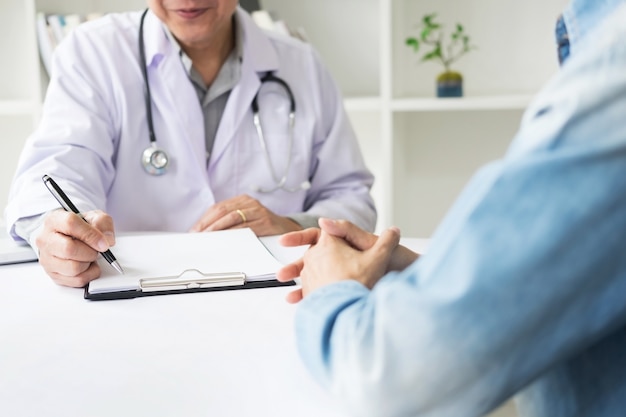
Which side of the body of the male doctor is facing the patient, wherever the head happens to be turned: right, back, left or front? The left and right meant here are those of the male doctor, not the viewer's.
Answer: front

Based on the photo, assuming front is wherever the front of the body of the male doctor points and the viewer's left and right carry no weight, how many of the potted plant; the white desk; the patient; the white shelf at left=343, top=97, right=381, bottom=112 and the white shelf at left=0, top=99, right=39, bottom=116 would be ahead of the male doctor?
2

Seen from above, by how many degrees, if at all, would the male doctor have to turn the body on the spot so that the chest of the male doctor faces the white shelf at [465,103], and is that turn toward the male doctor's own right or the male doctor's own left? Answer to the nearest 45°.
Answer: approximately 135° to the male doctor's own left

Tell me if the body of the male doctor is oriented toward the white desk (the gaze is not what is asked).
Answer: yes

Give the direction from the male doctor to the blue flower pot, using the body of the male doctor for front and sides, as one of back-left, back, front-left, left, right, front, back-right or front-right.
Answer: back-left

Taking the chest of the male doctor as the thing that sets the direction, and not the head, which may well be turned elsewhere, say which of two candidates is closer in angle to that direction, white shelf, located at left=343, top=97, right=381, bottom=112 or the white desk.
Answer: the white desk

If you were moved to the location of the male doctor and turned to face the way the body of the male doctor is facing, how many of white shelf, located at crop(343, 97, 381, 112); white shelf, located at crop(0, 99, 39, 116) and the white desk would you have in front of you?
1

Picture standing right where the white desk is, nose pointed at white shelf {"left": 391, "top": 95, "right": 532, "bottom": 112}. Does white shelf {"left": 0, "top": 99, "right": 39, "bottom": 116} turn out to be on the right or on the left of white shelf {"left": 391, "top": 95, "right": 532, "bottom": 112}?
left

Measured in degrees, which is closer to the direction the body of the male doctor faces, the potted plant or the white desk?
the white desk

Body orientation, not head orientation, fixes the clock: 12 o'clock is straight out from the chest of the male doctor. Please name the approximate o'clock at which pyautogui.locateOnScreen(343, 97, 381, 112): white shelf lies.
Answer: The white shelf is roughly at 7 o'clock from the male doctor.

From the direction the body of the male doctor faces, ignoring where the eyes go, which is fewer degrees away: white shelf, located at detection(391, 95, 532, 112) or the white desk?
the white desk

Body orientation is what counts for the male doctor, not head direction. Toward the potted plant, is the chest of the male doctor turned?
no

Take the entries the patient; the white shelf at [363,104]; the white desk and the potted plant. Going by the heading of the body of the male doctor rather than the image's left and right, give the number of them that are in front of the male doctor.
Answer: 2

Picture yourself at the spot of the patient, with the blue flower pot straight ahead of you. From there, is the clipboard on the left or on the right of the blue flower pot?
left

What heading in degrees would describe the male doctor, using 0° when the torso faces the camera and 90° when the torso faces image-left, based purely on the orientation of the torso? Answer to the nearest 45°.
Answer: approximately 0°

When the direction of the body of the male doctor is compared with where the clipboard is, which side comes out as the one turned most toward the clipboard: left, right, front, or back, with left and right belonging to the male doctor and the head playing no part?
front

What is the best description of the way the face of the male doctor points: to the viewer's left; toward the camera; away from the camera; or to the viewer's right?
toward the camera
